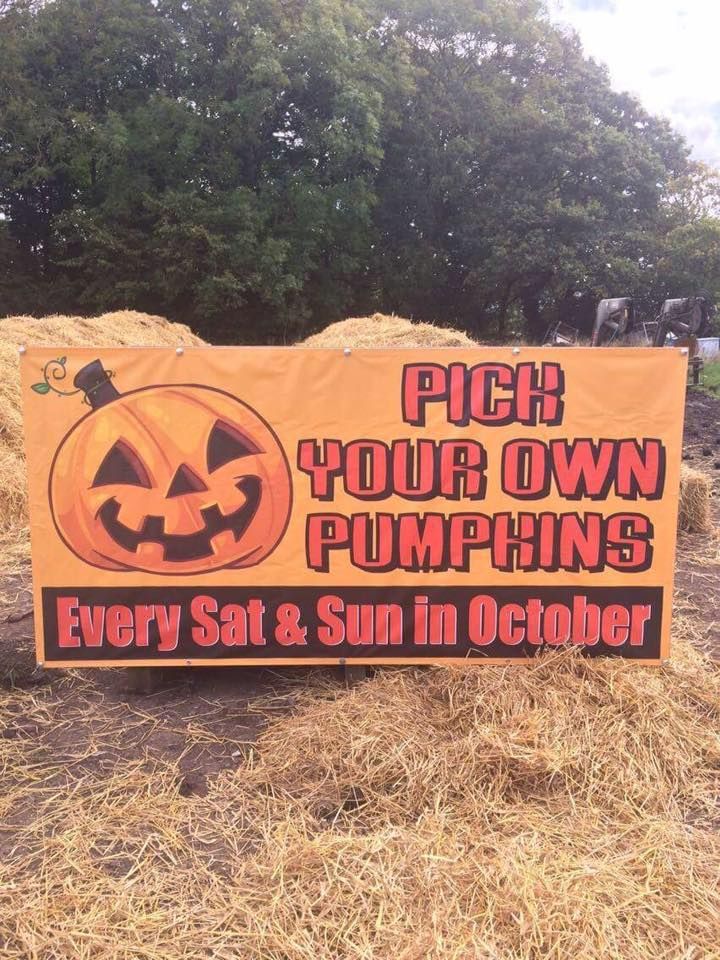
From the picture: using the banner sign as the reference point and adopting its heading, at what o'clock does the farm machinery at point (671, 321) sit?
The farm machinery is roughly at 7 o'clock from the banner sign.

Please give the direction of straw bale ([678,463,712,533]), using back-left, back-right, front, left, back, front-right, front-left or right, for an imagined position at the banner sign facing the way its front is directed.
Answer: back-left

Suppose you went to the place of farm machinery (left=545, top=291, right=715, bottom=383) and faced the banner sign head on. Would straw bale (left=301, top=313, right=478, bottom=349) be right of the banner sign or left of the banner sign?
right

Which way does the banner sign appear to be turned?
toward the camera

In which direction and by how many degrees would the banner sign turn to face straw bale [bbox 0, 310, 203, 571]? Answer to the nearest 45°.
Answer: approximately 135° to its right

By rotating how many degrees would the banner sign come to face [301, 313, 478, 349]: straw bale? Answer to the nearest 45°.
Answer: approximately 180°

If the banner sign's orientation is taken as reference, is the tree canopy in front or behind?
behind
